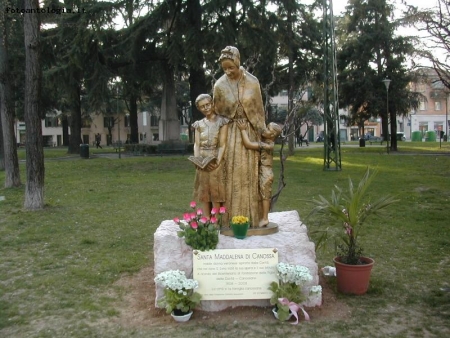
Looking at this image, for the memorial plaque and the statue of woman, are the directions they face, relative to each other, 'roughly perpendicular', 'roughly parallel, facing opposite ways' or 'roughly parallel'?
roughly parallel

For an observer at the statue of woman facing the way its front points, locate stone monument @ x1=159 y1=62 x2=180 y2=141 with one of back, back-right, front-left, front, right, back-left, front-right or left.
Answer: back

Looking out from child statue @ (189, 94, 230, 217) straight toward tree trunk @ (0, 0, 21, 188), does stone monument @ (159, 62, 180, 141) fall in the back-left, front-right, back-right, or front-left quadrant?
front-right

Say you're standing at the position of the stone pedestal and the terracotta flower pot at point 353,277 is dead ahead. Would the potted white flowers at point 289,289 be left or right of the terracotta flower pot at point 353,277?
right

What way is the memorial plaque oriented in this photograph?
toward the camera

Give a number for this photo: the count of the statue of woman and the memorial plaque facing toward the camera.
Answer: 2

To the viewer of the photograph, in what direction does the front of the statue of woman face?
facing the viewer

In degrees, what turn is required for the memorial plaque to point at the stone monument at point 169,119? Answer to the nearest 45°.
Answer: approximately 180°

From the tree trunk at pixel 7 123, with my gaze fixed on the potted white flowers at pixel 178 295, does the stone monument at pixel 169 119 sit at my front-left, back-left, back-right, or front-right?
back-left
